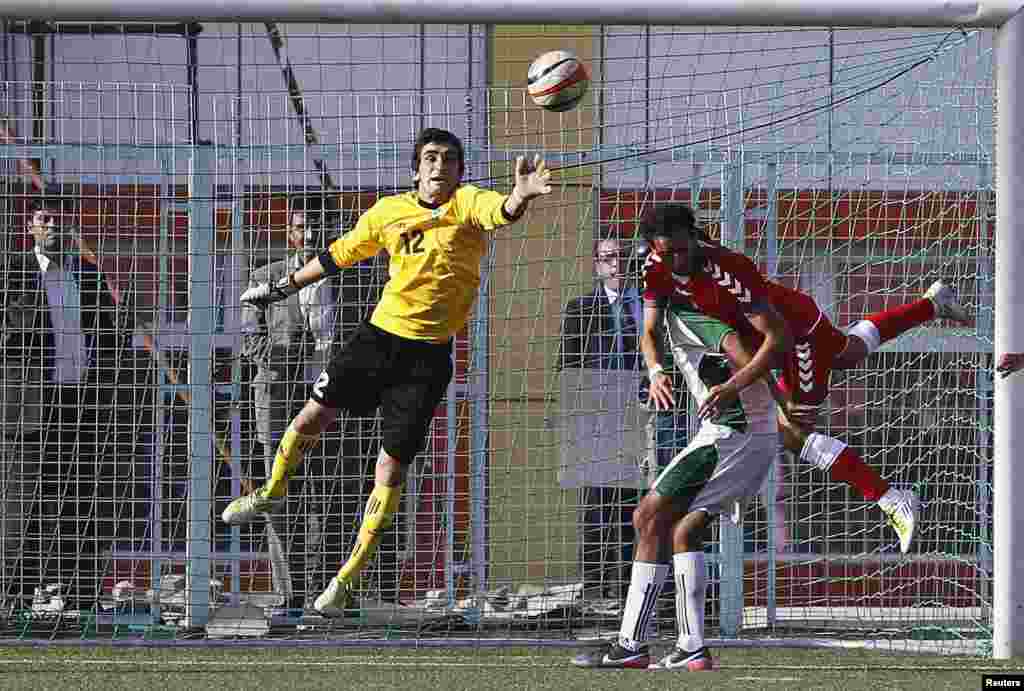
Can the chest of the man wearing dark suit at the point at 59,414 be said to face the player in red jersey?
no

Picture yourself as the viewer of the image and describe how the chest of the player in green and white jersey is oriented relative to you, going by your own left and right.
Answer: facing to the left of the viewer

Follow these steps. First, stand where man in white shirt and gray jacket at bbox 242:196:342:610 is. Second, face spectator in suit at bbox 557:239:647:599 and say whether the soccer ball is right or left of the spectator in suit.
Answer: right

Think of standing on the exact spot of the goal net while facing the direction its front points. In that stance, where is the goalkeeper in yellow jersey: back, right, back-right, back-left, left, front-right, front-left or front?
front

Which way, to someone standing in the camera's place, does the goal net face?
facing the viewer

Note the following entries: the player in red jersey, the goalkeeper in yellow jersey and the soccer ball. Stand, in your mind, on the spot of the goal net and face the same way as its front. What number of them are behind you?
0

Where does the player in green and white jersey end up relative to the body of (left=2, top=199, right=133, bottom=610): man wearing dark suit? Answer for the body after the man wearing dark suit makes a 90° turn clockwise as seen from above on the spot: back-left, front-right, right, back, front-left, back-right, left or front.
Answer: back-left

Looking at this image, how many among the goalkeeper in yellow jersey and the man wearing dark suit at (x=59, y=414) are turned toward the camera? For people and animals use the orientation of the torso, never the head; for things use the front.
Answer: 2

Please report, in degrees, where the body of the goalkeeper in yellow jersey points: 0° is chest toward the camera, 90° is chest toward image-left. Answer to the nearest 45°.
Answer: approximately 0°

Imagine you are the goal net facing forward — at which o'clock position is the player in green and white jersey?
The player in green and white jersey is roughly at 11 o'clock from the goal net.

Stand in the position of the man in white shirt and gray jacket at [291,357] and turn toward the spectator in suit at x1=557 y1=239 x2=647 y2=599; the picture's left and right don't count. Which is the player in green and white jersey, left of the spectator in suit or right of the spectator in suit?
right

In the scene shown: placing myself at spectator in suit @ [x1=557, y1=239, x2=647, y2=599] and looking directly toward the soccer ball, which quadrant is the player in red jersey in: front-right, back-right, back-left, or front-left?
front-left

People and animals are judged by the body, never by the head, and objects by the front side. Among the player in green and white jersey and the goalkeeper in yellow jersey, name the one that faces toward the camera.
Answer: the goalkeeper in yellow jersey

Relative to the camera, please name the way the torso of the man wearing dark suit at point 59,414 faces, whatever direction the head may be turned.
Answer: toward the camera

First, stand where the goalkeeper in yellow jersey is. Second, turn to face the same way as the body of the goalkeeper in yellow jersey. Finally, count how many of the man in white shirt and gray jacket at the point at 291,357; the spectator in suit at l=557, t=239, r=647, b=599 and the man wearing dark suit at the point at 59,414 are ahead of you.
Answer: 0

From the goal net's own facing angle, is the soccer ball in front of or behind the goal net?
in front

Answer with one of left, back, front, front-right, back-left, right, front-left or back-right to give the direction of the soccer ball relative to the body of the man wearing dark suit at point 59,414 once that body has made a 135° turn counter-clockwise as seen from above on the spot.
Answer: right

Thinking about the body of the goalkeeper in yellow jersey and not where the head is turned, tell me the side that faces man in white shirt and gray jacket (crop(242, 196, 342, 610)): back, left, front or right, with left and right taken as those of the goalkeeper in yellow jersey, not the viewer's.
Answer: back
